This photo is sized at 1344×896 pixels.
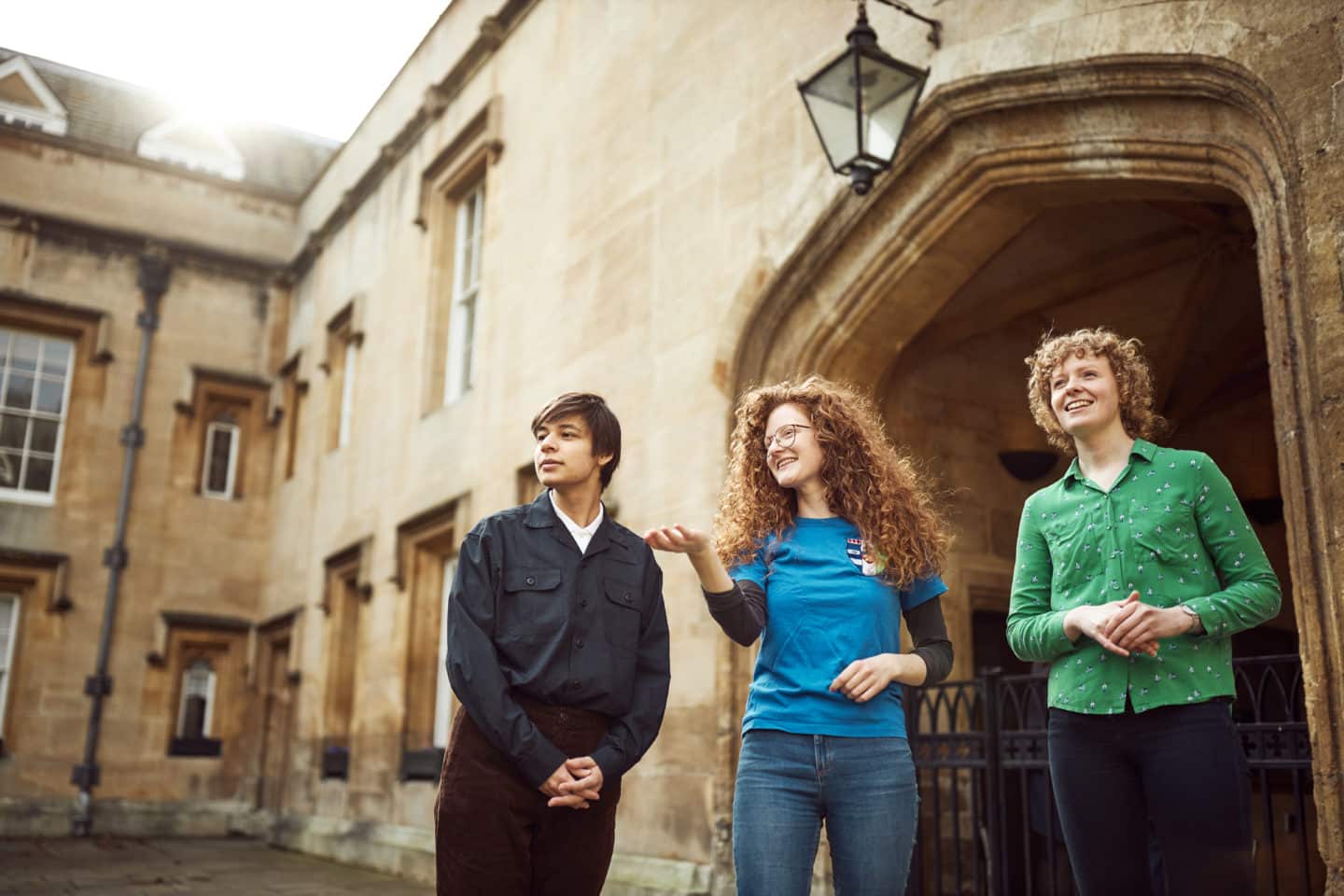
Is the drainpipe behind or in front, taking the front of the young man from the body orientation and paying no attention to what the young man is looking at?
behind

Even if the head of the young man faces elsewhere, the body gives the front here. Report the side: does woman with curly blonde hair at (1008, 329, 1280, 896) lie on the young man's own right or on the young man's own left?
on the young man's own left

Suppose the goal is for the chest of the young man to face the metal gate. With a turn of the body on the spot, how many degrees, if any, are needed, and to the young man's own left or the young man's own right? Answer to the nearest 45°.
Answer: approximately 135° to the young man's own left

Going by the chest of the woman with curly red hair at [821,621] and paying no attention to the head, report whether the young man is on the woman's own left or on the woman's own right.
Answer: on the woman's own right

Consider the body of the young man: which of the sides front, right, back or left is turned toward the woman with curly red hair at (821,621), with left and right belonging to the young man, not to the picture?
left

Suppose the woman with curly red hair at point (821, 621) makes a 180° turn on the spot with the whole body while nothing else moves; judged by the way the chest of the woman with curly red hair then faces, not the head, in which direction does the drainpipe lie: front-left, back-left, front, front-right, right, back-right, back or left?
front-left

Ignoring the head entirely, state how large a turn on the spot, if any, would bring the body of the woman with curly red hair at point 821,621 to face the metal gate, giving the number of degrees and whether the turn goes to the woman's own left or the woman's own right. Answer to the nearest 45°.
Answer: approximately 180°

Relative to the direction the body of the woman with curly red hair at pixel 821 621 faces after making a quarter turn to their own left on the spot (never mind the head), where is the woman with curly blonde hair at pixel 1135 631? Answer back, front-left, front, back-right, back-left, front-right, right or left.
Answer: front

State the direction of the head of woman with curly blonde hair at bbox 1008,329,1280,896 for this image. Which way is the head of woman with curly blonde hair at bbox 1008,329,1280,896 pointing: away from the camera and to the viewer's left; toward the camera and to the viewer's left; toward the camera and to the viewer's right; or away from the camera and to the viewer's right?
toward the camera and to the viewer's left

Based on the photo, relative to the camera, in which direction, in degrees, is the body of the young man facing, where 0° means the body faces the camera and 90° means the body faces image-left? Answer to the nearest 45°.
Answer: approximately 0°

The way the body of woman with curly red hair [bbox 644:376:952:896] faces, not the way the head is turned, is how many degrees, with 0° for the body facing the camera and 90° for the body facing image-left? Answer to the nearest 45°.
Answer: approximately 0°

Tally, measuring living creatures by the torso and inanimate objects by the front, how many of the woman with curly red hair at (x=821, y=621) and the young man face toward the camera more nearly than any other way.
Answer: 2
